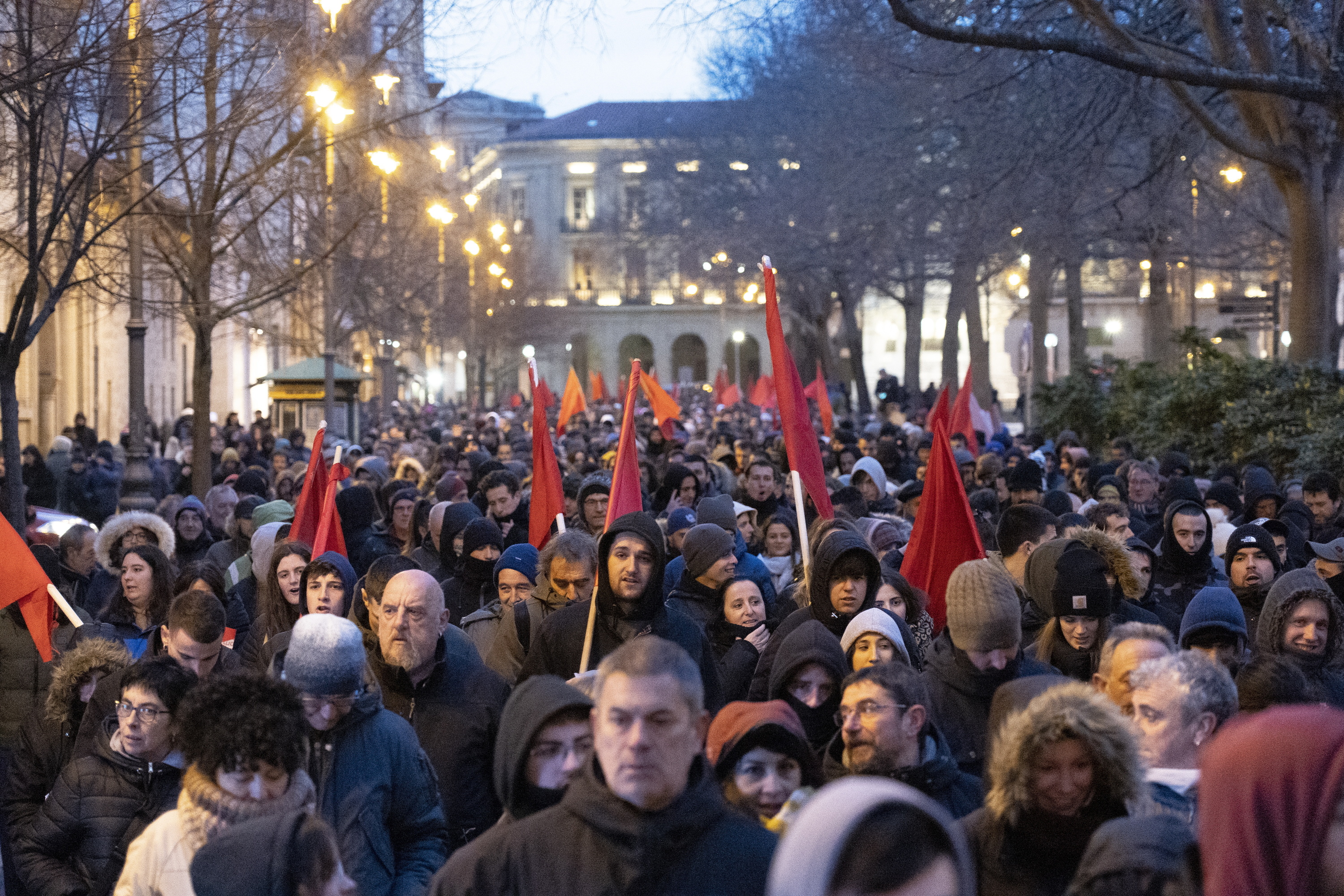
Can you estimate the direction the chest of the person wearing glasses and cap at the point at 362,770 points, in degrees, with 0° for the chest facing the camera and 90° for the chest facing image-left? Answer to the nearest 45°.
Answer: approximately 45°

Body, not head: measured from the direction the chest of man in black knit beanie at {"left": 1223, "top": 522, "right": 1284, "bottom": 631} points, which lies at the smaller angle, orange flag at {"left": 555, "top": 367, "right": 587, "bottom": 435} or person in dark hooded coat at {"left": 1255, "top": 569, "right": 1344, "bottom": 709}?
the person in dark hooded coat

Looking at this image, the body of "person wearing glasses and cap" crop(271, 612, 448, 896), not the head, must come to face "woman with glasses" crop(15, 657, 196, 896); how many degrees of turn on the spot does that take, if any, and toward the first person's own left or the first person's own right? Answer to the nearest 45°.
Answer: approximately 90° to the first person's own right

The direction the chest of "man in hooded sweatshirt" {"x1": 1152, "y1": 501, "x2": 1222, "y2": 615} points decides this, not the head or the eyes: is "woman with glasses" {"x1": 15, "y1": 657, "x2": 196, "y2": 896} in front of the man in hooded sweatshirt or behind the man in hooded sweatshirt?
in front

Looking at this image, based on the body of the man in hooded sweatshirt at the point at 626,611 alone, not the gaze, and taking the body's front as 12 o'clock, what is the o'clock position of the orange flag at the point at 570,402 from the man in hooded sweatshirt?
The orange flag is roughly at 6 o'clock from the man in hooded sweatshirt.

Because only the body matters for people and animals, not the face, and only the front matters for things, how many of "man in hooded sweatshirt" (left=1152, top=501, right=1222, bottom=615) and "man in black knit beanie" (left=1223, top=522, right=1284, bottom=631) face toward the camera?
2

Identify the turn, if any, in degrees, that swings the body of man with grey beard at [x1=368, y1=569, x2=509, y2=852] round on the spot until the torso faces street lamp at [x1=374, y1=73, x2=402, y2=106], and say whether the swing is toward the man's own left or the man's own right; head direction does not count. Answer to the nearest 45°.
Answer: approximately 135° to the man's own right

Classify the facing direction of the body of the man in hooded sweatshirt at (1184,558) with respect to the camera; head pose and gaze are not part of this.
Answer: toward the camera

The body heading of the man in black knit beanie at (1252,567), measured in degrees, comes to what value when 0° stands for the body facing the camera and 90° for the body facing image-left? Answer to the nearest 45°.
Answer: approximately 0°

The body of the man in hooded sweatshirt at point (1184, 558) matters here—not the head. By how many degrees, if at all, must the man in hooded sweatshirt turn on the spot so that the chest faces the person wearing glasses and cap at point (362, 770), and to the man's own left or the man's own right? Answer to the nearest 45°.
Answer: approximately 45° to the man's own right

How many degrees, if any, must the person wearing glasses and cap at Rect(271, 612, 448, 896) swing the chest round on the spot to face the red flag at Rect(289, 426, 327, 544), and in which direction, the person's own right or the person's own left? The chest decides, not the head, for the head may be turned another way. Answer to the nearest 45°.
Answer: approximately 135° to the person's own right

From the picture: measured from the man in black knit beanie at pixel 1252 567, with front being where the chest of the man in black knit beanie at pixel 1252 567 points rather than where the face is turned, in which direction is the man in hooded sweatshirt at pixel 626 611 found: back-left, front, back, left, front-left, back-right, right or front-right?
front-right

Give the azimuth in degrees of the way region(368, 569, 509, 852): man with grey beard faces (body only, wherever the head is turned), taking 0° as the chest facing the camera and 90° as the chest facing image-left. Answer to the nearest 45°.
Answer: approximately 45°

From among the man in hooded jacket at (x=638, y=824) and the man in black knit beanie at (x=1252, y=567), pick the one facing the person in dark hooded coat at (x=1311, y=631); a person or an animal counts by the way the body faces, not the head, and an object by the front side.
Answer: the man in black knit beanie at (x=1252, y=567)

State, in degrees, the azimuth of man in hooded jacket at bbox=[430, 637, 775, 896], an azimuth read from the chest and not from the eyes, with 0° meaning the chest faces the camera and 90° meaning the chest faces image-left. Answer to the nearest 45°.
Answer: approximately 0°

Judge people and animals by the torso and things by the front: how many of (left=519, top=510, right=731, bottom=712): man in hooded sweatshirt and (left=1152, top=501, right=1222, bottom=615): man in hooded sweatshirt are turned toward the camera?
2
